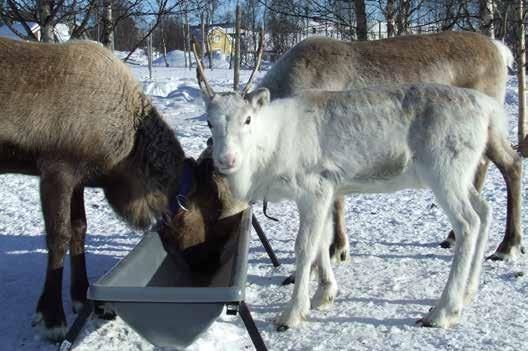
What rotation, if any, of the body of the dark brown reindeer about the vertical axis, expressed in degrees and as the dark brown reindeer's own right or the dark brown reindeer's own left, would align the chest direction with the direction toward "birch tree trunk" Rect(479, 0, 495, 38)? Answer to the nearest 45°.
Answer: approximately 45° to the dark brown reindeer's own left

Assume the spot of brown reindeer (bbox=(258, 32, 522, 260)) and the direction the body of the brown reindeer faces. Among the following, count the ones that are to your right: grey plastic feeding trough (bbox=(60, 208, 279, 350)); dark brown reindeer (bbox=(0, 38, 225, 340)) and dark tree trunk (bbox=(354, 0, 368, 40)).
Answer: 1

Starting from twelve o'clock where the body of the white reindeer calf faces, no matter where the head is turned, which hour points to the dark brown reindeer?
The dark brown reindeer is roughly at 12 o'clock from the white reindeer calf.

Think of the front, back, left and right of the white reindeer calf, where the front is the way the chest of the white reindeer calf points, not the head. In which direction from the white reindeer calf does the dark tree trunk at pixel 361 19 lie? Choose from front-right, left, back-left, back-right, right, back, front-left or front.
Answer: right

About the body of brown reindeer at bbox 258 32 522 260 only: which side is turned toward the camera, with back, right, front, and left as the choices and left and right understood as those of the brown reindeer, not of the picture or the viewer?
left

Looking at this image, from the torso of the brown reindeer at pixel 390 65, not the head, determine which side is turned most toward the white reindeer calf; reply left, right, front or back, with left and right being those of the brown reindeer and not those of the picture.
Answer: left

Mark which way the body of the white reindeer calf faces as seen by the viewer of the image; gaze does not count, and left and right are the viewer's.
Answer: facing to the left of the viewer

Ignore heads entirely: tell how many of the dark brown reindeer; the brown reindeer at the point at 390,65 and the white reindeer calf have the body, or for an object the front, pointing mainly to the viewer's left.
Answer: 2

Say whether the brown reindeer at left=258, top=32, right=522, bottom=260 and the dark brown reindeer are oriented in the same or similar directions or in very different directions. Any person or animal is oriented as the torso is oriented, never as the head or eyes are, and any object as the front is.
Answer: very different directions

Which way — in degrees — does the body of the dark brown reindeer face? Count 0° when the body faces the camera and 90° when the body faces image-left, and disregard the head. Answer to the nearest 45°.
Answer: approximately 270°

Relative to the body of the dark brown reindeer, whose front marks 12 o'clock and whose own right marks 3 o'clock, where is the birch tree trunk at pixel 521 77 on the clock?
The birch tree trunk is roughly at 11 o'clock from the dark brown reindeer.

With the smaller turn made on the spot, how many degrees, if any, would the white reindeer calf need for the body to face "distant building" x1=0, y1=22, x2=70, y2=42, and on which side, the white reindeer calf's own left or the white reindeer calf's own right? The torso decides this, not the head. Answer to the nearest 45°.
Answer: approximately 45° to the white reindeer calf's own right
